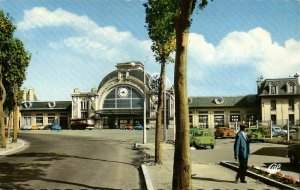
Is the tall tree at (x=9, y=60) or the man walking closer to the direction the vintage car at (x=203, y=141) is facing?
the man walking

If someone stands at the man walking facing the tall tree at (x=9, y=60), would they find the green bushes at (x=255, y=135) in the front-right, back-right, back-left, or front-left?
front-right

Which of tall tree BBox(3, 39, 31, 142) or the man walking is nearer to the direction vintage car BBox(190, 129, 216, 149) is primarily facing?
the man walking

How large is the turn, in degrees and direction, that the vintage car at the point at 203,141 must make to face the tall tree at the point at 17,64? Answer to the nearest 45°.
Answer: approximately 135° to its right

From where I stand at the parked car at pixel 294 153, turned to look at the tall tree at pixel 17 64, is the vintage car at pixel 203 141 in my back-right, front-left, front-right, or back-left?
front-right

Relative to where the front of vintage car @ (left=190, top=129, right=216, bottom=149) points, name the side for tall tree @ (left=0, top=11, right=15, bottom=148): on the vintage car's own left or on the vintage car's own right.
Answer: on the vintage car's own right

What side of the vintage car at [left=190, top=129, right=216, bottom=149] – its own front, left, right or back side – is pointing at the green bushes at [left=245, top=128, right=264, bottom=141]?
left
